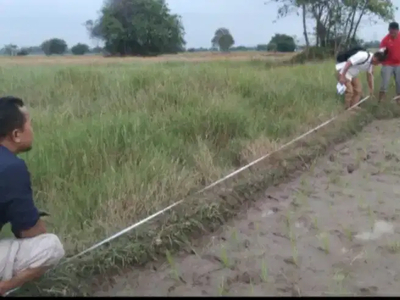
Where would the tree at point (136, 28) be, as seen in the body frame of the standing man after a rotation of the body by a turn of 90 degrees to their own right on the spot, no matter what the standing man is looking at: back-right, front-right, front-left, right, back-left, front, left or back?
front-right

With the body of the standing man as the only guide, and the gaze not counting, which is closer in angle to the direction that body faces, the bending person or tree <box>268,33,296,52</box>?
the bending person

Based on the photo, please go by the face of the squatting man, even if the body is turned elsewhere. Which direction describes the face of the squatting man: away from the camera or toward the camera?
away from the camera

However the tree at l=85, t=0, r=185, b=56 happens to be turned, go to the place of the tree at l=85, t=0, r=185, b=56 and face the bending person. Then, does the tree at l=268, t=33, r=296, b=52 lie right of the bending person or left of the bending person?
left

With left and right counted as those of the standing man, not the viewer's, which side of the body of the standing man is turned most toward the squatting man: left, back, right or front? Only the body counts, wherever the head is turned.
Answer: front

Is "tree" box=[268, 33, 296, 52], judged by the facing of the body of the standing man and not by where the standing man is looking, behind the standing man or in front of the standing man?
behind

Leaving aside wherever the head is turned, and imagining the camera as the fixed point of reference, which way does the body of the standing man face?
toward the camera

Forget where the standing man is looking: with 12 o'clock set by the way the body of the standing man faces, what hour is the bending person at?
The bending person is roughly at 1 o'clock from the standing man.
